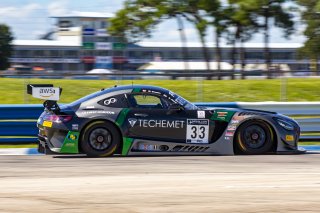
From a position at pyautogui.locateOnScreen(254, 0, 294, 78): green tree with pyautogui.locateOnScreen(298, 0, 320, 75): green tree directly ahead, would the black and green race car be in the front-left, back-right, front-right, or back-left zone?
back-right

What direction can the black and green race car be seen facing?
to the viewer's right

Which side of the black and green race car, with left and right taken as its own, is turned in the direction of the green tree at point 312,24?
left

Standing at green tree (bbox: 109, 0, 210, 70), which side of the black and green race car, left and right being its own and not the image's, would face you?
left

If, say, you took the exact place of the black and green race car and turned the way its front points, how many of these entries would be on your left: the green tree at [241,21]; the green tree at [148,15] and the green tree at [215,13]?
3

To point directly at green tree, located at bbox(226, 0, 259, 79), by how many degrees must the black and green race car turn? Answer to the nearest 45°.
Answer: approximately 90° to its left

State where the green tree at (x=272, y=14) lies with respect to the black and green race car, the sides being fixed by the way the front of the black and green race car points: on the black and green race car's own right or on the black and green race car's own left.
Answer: on the black and green race car's own left

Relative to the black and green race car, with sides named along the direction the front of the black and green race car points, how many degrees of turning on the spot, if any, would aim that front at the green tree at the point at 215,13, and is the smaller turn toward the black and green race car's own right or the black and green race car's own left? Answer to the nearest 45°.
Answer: approximately 90° to the black and green race car's own left
